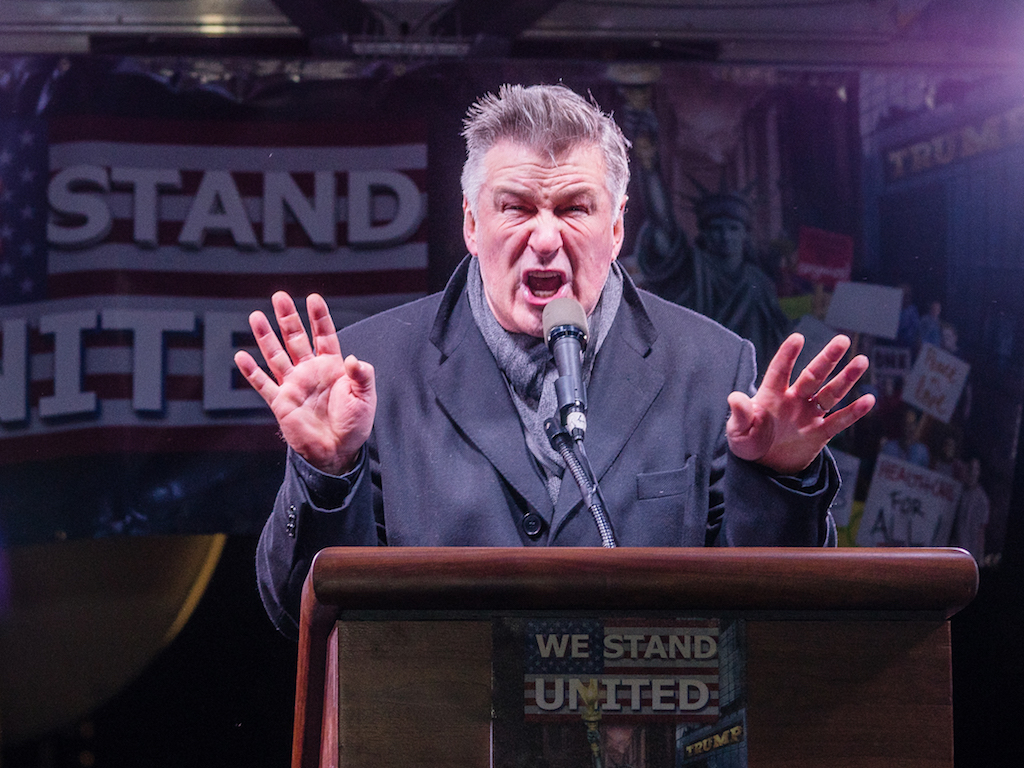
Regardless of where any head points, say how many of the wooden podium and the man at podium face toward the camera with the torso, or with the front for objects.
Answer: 2

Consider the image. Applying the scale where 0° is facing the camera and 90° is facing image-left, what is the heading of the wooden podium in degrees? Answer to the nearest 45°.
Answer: approximately 0°

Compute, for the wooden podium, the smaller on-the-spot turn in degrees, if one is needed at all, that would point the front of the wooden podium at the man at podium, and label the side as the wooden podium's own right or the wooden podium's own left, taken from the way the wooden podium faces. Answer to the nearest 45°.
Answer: approximately 180°
